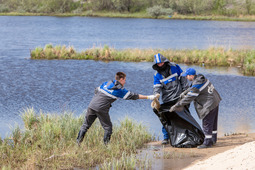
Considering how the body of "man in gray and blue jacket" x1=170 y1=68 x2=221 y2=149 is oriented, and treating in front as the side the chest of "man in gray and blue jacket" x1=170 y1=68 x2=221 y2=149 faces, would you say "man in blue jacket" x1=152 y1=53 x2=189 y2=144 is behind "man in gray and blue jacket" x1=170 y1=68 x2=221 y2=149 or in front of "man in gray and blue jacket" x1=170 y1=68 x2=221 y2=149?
in front

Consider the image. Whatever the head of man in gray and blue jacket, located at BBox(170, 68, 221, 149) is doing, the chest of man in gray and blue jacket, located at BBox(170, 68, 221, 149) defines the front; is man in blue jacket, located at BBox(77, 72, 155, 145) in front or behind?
in front

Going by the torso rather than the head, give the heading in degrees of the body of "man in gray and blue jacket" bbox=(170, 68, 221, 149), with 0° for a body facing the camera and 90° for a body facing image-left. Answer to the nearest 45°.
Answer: approximately 90°
